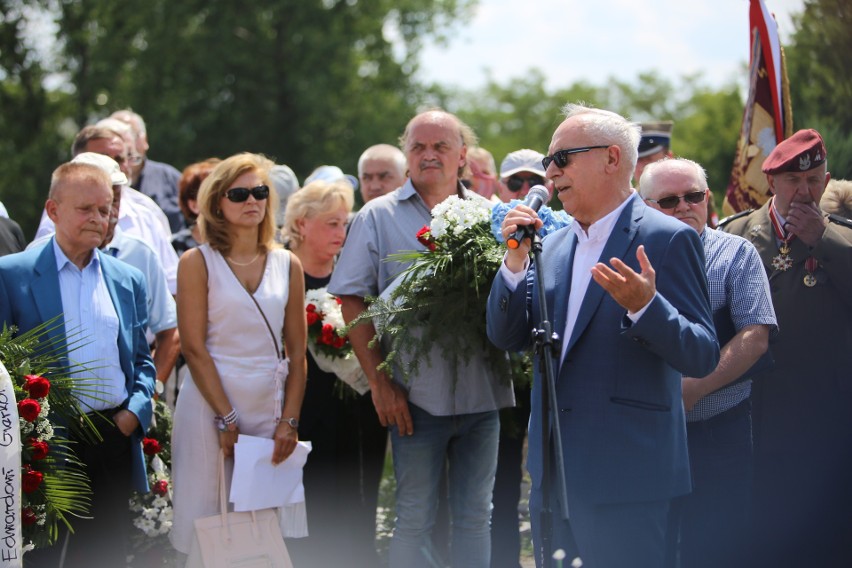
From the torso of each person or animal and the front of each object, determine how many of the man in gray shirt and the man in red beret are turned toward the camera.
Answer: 2

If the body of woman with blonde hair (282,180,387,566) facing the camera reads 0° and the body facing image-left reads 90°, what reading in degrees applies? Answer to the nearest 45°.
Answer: approximately 315°

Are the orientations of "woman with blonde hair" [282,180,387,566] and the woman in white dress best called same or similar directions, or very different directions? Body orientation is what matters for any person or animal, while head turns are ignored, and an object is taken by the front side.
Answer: same or similar directions

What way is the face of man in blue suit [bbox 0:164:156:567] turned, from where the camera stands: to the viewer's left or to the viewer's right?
to the viewer's right

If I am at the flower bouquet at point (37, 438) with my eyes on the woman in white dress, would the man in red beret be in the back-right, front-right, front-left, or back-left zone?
front-right

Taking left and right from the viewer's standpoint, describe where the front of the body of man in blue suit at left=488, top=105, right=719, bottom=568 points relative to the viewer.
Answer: facing the viewer and to the left of the viewer

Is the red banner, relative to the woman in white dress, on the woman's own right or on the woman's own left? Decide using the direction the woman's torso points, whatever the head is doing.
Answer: on the woman's own left

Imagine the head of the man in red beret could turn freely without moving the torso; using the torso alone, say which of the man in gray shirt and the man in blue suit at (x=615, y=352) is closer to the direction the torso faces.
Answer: the man in blue suit

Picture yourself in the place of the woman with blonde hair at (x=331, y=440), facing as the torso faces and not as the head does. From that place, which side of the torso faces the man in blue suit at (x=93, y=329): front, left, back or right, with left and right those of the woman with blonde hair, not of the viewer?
right

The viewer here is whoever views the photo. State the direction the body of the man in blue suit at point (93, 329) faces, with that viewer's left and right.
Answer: facing the viewer and to the right of the viewer

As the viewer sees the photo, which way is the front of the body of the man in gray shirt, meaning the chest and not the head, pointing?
toward the camera

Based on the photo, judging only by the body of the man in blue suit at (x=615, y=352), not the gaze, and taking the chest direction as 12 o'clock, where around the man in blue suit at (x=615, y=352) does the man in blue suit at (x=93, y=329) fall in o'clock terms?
the man in blue suit at (x=93, y=329) is roughly at 2 o'clock from the man in blue suit at (x=615, y=352).

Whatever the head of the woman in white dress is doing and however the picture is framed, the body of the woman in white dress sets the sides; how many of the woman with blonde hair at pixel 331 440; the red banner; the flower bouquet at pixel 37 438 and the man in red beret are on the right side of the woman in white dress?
1

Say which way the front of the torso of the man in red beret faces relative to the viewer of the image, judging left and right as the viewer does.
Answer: facing the viewer
